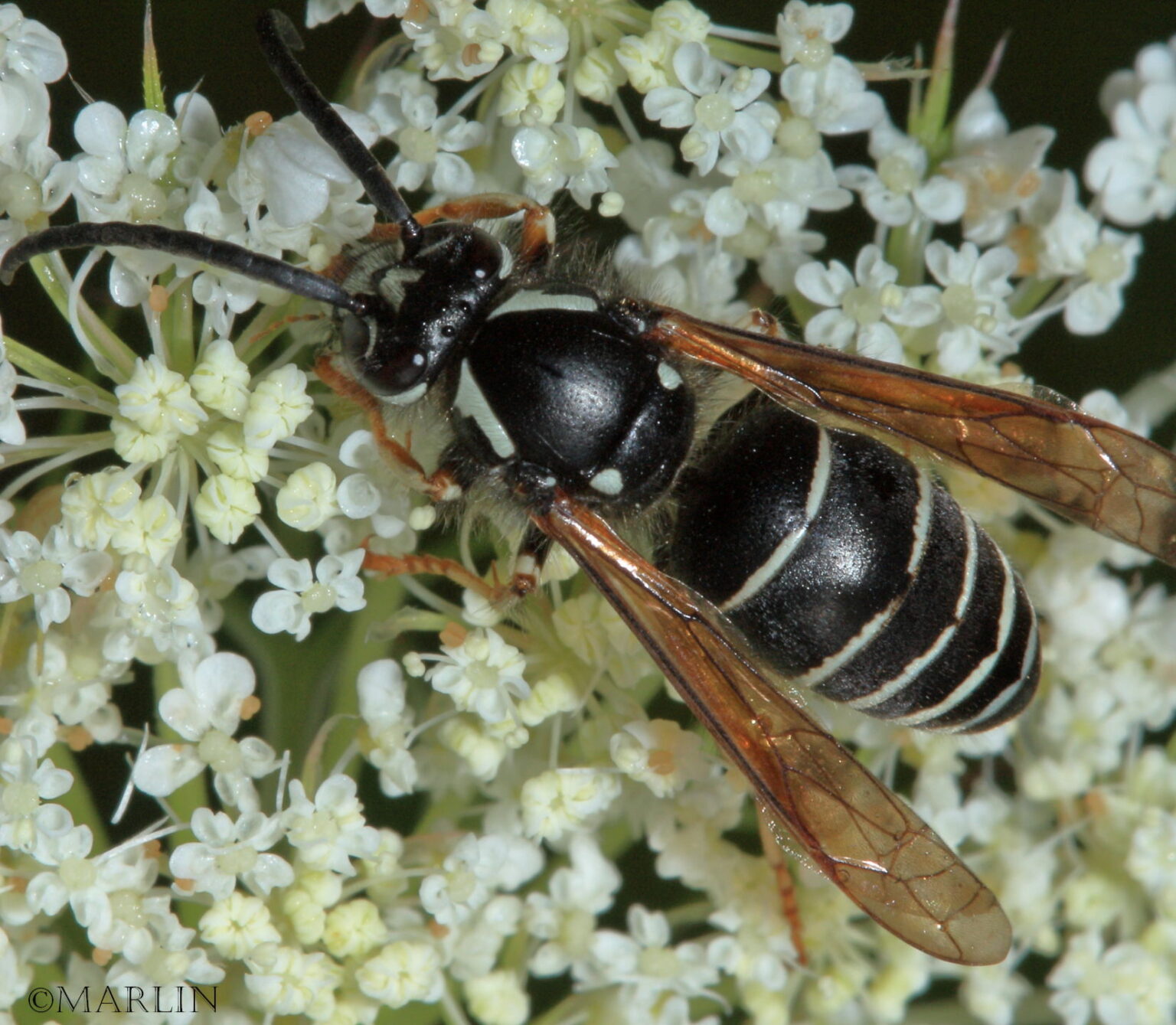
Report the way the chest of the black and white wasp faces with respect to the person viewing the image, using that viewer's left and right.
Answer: facing away from the viewer and to the left of the viewer
